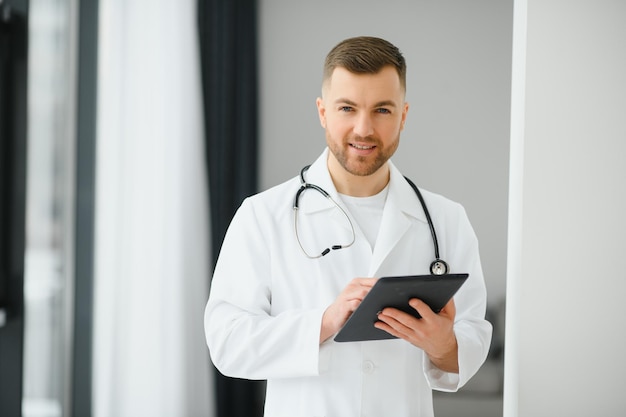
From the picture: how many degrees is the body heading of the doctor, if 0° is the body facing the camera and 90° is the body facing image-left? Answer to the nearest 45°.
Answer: approximately 0°

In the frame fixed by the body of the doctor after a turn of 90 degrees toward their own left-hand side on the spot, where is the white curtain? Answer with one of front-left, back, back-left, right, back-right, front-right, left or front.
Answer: back-left
